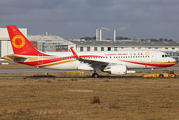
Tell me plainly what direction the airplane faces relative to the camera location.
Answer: facing to the right of the viewer
